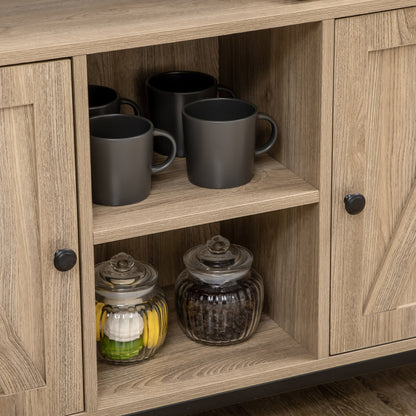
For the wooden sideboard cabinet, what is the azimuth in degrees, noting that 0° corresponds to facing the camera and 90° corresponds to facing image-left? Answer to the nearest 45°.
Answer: approximately 315°
